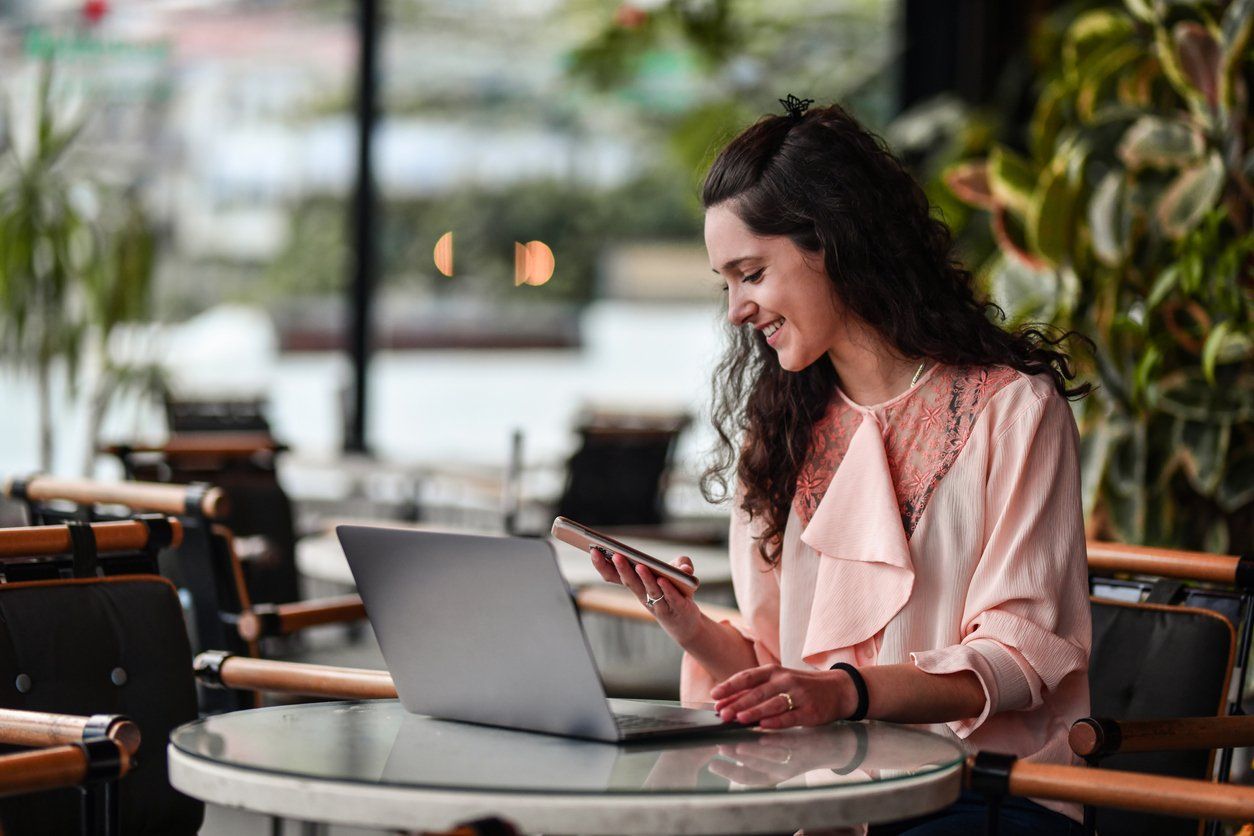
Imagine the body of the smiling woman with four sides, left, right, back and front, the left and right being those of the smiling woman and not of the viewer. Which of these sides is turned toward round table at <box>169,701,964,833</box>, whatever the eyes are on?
front

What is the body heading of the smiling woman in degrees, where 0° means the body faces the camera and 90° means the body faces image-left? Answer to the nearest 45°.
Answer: approximately 45°

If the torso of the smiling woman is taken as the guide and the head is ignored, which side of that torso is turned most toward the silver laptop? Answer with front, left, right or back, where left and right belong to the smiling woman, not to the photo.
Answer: front

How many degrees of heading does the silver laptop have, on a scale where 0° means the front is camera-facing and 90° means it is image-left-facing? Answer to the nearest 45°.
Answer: approximately 225°

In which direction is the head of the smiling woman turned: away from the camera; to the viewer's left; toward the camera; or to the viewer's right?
to the viewer's left

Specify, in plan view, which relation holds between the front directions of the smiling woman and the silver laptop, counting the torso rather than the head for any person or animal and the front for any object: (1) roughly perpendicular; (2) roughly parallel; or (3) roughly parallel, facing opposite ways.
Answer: roughly parallel, facing opposite ways

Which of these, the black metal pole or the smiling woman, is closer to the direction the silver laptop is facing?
the smiling woman

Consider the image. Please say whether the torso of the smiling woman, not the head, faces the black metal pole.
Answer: no

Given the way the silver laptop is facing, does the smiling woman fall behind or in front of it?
in front

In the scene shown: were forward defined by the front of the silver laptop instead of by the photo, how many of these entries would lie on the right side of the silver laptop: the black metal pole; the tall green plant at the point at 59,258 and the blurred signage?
0

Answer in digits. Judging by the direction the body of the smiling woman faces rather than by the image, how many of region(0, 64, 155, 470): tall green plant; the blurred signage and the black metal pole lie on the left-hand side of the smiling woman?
0

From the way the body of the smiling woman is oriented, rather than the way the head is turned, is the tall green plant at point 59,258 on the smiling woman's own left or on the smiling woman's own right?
on the smiling woman's own right

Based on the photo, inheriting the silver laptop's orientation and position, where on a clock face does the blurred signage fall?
The blurred signage is roughly at 10 o'clock from the silver laptop.
